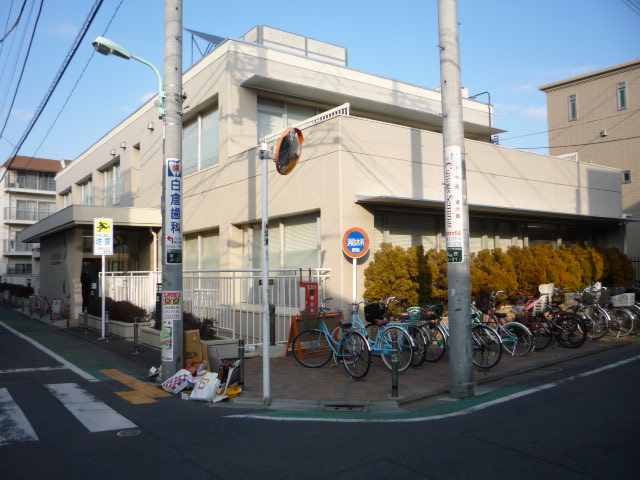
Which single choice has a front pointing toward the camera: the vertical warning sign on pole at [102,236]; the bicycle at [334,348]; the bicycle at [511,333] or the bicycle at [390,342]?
the vertical warning sign on pole

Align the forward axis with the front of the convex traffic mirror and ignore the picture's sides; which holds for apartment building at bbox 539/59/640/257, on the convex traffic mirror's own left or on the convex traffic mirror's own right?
on the convex traffic mirror's own left

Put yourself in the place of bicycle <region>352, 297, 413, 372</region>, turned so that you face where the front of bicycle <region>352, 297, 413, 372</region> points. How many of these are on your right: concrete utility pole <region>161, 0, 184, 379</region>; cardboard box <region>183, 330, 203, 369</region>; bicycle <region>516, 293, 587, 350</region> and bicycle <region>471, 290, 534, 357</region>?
2

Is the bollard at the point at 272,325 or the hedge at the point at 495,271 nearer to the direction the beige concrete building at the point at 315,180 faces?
the bollard

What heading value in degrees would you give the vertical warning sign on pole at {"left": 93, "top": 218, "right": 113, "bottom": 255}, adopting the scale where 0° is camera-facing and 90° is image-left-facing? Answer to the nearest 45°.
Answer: approximately 0°

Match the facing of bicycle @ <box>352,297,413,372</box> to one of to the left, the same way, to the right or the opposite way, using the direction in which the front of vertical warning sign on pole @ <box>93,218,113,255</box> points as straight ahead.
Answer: the opposite way

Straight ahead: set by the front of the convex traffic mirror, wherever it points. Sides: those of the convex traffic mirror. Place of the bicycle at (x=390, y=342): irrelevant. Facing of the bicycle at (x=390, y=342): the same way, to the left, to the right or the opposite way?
the opposite way

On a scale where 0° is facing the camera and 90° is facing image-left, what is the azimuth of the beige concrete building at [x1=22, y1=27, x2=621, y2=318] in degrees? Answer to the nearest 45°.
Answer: approximately 45°

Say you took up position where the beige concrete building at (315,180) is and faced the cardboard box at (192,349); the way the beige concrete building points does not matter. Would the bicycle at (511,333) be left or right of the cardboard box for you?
left

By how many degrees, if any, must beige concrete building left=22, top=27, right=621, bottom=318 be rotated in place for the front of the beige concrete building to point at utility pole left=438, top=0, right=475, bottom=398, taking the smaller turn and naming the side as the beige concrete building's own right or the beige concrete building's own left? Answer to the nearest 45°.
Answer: approximately 45° to the beige concrete building's own left

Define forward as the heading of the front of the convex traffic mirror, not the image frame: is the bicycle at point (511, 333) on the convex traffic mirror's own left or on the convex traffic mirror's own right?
on the convex traffic mirror's own left
